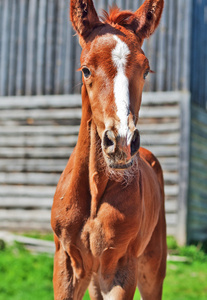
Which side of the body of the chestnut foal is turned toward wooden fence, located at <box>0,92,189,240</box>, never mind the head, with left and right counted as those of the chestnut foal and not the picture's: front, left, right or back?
back

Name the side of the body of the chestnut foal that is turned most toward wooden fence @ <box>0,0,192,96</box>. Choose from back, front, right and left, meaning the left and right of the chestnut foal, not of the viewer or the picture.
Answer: back

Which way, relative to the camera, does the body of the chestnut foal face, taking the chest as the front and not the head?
toward the camera
